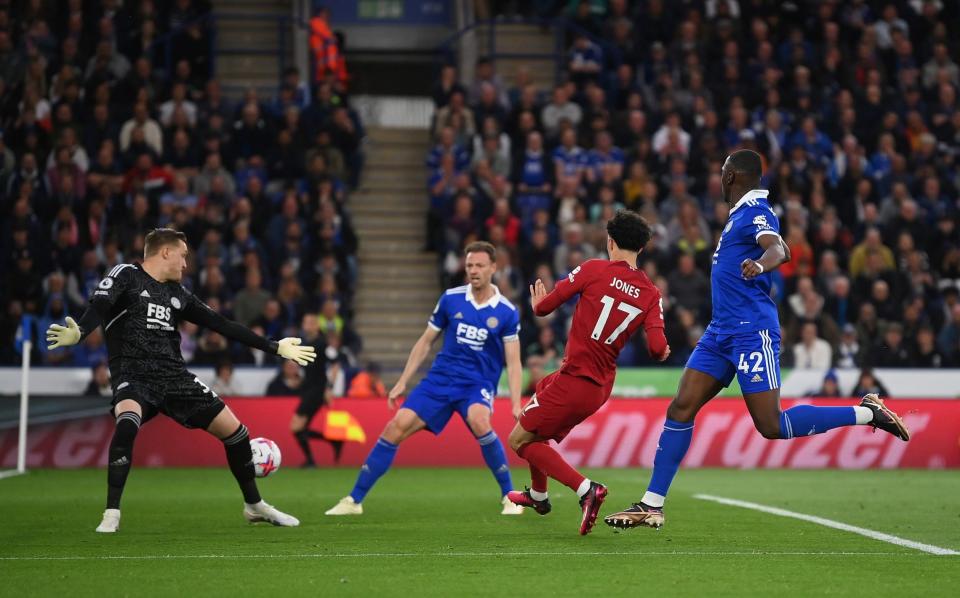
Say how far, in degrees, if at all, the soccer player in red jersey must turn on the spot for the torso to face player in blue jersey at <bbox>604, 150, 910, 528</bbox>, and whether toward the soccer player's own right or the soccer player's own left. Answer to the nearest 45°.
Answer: approximately 135° to the soccer player's own right

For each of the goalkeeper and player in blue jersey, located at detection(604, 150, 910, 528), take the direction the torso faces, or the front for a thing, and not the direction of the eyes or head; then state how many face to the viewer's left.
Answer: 1

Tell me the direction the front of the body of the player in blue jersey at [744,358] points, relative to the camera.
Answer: to the viewer's left

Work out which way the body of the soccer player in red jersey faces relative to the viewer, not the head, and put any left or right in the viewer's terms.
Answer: facing away from the viewer and to the left of the viewer

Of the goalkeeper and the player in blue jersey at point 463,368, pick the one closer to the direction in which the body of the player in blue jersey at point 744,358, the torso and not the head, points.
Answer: the goalkeeper

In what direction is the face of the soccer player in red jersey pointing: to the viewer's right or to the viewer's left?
to the viewer's left

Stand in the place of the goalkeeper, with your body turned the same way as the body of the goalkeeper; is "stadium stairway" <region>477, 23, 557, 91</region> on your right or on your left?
on your left

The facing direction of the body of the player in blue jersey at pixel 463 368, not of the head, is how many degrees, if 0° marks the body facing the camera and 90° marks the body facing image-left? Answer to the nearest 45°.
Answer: approximately 0°

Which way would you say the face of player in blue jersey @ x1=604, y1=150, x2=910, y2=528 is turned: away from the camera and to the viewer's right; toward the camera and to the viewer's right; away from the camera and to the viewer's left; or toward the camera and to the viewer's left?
away from the camera and to the viewer's left

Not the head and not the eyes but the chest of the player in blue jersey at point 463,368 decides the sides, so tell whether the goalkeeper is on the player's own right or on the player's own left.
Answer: on the player's own right

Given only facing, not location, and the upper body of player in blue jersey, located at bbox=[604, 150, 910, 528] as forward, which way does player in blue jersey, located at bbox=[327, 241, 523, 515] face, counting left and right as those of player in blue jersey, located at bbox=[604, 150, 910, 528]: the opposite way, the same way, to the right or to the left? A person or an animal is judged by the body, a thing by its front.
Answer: to the left

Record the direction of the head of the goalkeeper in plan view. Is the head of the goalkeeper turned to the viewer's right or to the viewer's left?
to the viewer's right

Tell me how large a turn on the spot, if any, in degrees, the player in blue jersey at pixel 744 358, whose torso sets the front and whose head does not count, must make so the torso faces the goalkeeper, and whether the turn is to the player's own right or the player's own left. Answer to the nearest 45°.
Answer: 0° — they already face them
